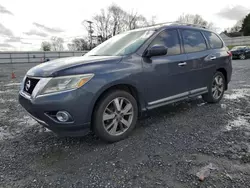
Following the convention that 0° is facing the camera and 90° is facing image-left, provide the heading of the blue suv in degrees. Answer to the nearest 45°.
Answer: approximately 45°
